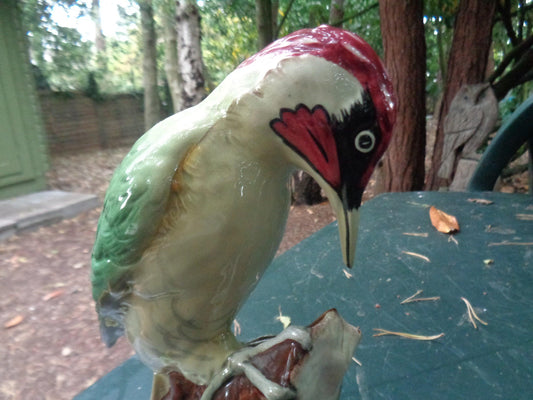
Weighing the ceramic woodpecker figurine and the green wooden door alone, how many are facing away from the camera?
0

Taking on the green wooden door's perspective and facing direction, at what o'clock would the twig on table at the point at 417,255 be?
The twig on table is roughly at 1 o'clock from the green wooden door.

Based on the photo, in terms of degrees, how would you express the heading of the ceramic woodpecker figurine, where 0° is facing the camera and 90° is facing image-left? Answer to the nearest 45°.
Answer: approximately 315°

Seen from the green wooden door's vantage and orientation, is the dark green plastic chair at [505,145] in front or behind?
in front

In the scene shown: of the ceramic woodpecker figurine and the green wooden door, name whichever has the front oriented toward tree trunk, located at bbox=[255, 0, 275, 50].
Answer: the green wooden door

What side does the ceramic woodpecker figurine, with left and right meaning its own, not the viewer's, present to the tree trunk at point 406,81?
left

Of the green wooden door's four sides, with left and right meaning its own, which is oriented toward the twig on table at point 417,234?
front

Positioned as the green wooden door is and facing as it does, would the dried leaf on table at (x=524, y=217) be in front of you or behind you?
in front

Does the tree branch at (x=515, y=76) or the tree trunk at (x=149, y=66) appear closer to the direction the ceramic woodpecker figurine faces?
the tree branch

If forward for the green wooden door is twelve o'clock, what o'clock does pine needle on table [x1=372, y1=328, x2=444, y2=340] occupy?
The pine needle on table is roughly at 1 o'clock from the green wooden door.

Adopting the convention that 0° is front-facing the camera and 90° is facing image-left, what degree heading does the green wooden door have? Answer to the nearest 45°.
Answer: approximately 315°

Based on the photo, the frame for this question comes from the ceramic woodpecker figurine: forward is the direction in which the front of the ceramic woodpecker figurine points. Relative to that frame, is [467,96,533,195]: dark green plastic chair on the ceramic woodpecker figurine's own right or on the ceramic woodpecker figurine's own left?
on the ceramic woodpecker figurine's own left
